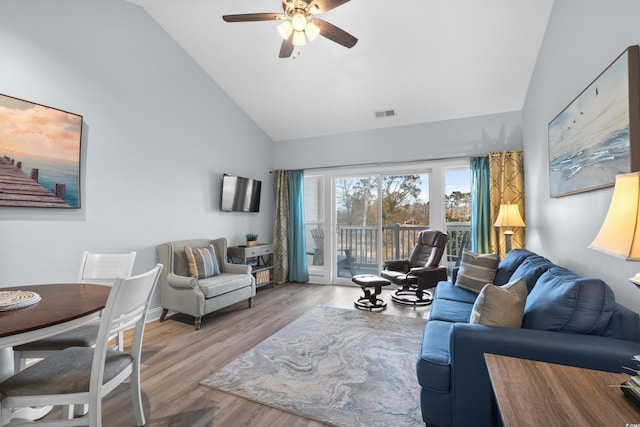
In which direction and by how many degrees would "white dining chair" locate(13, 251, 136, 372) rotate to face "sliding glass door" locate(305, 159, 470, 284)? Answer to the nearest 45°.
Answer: approximately 135° to its left

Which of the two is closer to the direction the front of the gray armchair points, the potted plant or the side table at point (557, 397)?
the side table

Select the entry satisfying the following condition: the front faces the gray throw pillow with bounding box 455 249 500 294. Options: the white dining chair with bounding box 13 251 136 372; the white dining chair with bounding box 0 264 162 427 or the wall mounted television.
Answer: the wall mounted television

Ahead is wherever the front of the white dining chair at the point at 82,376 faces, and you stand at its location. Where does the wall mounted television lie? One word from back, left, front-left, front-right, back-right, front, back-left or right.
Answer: right

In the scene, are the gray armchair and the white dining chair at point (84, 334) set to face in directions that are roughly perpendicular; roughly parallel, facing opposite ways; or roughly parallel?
roughly perpendicular

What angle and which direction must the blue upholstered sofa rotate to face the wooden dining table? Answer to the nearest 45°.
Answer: approximately 45° to its left

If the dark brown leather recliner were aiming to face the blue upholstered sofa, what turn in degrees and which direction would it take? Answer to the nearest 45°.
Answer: approximately 45° to its left

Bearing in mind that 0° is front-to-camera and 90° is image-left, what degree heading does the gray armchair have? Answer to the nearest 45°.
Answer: approximately 315°

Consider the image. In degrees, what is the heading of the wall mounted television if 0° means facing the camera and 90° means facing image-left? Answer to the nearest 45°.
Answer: approximately 315°

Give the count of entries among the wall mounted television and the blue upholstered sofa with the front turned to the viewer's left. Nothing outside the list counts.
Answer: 1

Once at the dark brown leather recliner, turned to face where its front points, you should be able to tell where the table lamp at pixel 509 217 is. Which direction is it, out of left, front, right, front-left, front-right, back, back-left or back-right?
back-left

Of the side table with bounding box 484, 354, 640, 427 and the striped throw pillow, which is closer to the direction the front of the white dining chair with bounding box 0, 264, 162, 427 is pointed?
the striped throw pillow

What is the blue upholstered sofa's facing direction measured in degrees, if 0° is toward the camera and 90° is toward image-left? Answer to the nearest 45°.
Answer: approximately 90°

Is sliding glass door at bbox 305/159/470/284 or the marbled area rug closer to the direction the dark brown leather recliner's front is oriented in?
the marbled area rug
